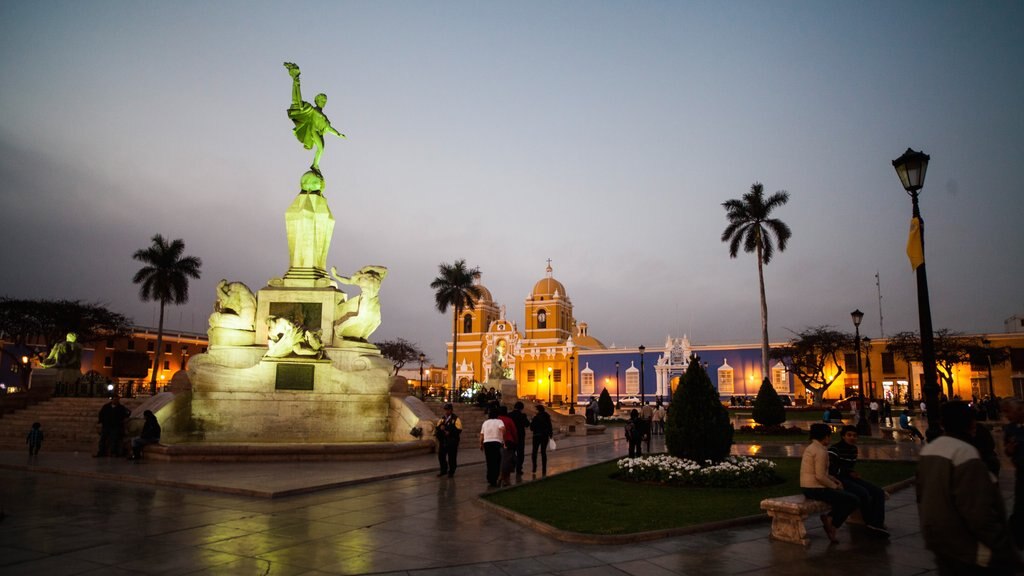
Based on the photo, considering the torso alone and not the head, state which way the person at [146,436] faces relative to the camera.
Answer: to the viewer's left

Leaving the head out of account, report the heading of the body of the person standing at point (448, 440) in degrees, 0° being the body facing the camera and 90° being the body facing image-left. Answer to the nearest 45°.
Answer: approximately 0°

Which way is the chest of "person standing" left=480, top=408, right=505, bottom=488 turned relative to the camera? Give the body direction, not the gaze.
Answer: away from the camera

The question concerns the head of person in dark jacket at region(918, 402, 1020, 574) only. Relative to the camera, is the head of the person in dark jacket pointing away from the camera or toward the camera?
away from the camera

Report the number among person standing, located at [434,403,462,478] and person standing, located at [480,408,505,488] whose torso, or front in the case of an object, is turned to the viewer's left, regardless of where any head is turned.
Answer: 0

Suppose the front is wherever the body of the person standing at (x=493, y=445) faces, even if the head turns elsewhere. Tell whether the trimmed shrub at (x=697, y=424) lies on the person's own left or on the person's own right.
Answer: on the person's own right

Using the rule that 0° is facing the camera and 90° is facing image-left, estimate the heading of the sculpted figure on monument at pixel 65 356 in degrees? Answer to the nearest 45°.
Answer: approximately 90°

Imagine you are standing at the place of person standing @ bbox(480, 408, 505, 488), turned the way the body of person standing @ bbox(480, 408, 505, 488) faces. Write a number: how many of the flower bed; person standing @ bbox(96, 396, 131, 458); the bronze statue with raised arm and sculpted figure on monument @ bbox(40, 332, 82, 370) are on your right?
1

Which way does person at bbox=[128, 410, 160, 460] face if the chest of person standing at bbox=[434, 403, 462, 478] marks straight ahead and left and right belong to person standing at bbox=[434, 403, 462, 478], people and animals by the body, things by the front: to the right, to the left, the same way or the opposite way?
to the right

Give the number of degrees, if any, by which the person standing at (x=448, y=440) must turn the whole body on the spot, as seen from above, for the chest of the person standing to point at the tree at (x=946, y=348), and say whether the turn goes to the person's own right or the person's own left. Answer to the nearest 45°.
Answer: approximately 135° to the person's own left

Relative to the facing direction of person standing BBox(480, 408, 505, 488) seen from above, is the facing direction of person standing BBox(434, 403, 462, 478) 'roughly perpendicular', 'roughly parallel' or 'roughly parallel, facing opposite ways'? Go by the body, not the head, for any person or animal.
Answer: roughly parallel, facing opposite ways

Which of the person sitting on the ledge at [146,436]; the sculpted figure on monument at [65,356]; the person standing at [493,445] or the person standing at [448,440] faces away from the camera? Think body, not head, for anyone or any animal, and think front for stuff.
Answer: the person standing at [493,445]

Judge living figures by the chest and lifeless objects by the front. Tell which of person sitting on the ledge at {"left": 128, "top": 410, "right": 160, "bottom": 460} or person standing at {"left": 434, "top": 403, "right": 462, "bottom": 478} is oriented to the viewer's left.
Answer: person sitting on the ledge at {"left": 128, "top": 410, "right": 160, "bottom": 460}
